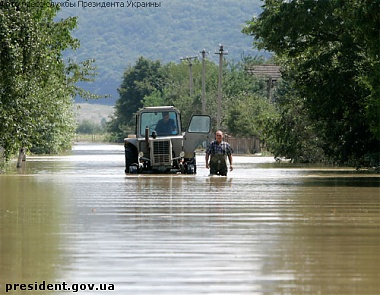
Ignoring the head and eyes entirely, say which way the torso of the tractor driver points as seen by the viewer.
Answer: toward the camera

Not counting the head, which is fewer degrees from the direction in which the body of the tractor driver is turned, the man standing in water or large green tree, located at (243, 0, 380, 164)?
the man standing in water

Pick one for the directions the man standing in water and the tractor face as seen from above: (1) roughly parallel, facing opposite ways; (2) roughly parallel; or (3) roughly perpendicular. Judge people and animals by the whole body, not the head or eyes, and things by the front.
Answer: roughly parallel

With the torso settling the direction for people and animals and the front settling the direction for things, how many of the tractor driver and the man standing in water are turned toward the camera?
2

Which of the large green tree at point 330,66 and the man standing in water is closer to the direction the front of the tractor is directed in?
the man standing in water

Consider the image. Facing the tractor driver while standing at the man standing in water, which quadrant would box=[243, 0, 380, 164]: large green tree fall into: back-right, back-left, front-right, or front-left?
front-right

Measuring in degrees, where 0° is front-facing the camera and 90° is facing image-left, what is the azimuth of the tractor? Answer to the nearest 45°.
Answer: approximately 0°

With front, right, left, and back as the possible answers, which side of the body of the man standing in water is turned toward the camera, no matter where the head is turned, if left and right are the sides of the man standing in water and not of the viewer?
front

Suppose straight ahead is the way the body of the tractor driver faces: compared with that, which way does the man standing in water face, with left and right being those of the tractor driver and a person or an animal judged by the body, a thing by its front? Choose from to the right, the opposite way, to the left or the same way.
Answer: the same way

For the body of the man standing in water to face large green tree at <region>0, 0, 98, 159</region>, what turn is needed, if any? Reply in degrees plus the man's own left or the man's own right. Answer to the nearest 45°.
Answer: approximately 90° to the man's own right

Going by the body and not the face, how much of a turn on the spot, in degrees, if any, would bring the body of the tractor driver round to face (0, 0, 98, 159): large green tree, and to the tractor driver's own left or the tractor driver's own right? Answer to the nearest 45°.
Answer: approximately 45° to the tractor driver's own right

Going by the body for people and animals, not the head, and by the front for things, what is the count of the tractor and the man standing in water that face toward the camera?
2
